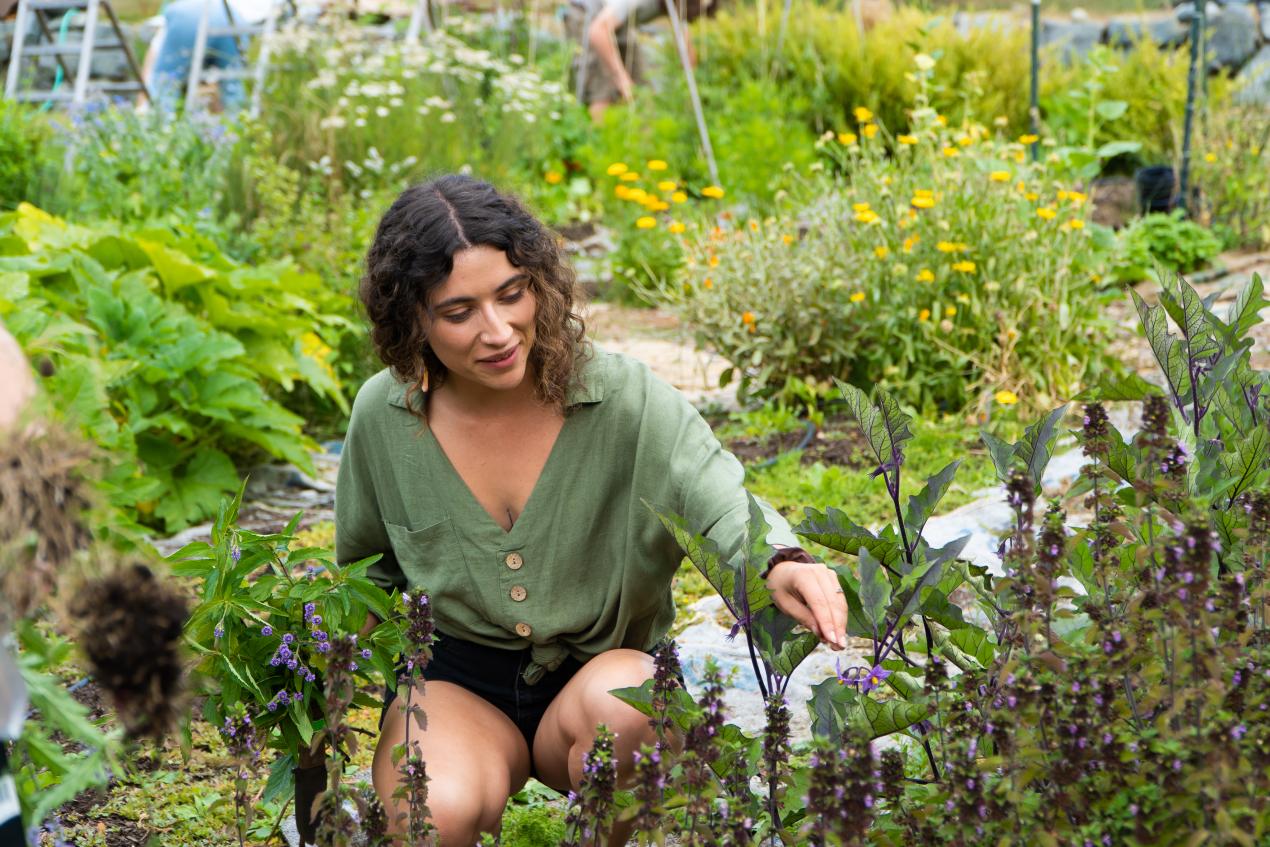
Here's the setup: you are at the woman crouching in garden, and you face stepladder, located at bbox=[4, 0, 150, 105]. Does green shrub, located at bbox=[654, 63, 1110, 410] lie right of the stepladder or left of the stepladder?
right

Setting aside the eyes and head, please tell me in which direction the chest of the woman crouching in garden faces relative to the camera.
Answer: toward the camera

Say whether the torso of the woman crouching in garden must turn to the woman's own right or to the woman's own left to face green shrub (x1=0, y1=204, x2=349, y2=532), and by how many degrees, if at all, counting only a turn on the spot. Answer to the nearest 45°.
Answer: approximately 135° to the woman's own right

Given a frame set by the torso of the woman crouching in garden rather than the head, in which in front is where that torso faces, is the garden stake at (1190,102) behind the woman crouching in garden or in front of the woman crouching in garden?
behind

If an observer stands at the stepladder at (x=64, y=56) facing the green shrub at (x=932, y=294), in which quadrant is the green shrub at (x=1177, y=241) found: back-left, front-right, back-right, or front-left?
front-left

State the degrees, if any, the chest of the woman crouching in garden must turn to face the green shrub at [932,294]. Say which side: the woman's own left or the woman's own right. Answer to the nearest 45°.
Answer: approximately 135° to the woman's own left

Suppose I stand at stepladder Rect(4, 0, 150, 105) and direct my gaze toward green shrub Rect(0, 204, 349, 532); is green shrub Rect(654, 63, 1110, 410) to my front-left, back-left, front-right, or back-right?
front-left

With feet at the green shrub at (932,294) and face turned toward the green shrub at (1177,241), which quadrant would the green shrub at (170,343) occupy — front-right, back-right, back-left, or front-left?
back-left

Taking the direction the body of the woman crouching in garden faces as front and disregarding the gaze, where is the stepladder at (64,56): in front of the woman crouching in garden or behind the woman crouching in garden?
behind

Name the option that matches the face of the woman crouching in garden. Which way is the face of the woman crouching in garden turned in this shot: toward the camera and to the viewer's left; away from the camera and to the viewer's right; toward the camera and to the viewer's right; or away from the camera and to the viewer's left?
toward the camera and to the viewer's right

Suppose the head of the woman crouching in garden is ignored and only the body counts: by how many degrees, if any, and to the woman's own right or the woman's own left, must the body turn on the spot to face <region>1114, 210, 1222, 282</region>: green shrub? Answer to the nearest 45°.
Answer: approximately 135° to the woman's own left

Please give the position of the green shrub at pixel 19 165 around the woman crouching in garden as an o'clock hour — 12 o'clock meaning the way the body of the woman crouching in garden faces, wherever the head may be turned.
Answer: The green shrub is roughly at 5 o'clock from the woman crouching in garden.
